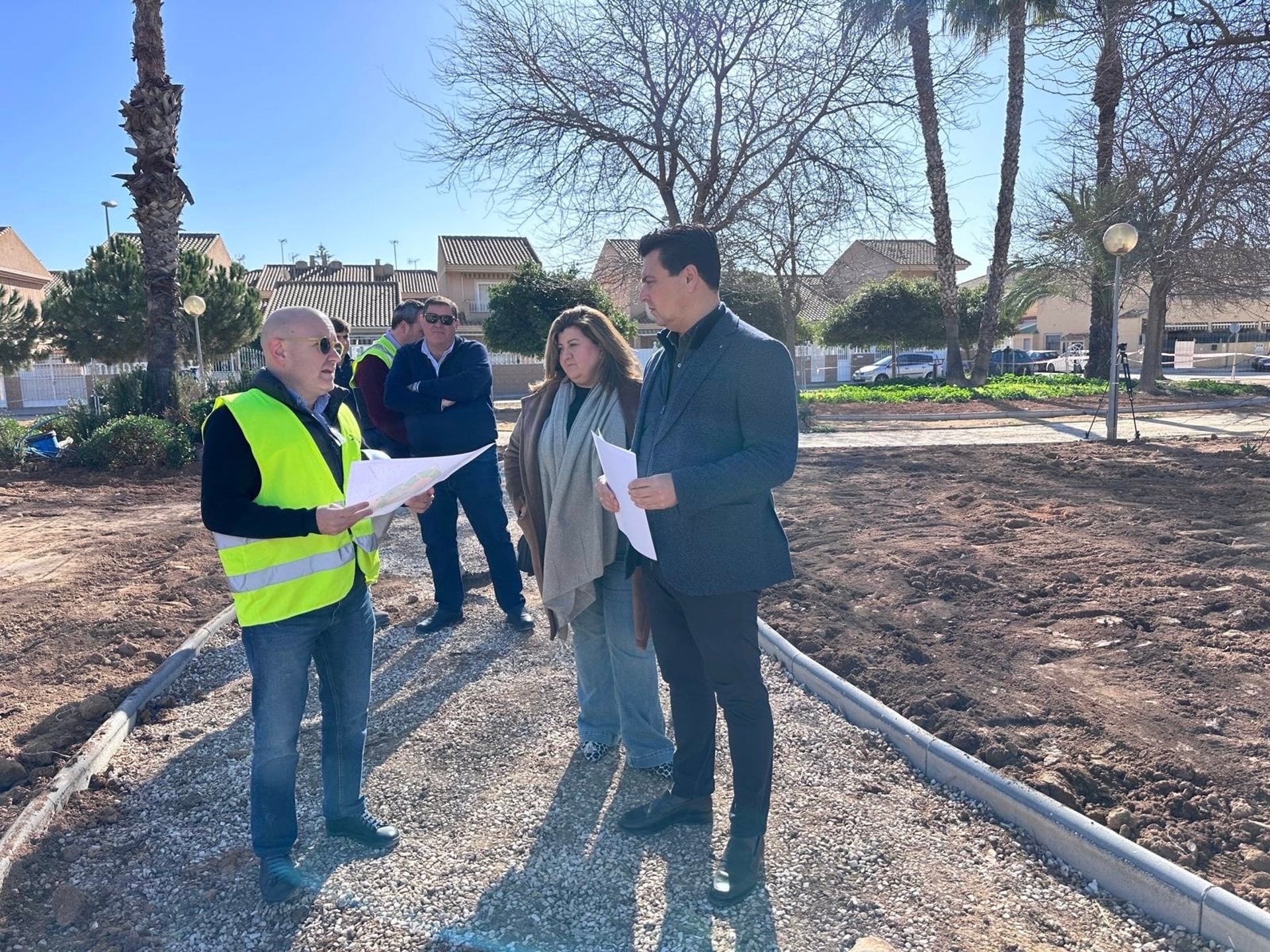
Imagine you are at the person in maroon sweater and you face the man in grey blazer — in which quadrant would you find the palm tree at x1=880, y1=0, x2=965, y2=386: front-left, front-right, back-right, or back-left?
back-left

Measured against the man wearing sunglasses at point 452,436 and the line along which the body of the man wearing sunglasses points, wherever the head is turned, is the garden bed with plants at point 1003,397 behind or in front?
behind

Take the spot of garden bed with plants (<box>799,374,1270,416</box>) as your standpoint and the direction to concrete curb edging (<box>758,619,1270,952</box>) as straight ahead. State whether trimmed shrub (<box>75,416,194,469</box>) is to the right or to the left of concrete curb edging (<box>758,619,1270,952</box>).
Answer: right

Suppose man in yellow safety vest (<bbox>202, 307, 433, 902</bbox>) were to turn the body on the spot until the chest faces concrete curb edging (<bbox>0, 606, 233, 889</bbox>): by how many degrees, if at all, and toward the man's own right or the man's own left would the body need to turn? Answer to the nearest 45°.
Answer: approximately 180°

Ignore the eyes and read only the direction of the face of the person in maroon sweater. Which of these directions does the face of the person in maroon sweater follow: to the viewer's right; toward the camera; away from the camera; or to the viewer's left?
to the viewer's right

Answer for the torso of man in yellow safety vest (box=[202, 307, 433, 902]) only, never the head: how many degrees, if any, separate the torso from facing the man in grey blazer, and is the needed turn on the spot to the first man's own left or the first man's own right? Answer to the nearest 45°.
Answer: approximately 45° to the first man's own left

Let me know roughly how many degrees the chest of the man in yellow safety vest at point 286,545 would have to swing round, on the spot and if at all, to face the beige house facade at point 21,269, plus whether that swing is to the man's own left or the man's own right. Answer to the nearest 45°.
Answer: approximately 135° to the man's own left
